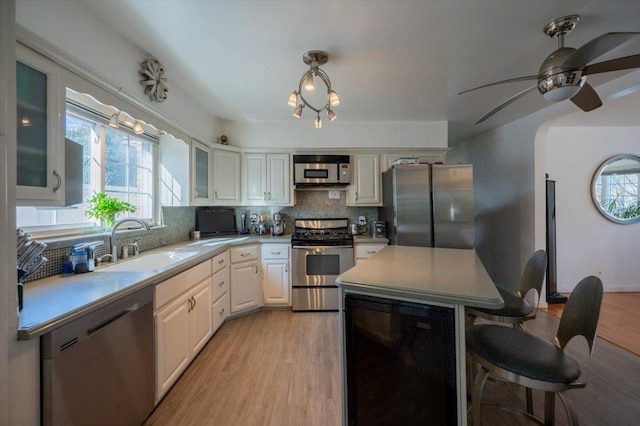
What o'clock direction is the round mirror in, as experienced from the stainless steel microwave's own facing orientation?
The round mirror is roughly at 9 o'clock from the stainless steel microwave.

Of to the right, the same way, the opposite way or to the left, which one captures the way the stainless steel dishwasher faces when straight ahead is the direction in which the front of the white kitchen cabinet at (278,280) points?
to the left

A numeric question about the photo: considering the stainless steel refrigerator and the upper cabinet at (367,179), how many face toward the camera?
2

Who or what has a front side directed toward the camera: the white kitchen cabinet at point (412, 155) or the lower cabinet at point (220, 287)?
the white kitchen cabinet

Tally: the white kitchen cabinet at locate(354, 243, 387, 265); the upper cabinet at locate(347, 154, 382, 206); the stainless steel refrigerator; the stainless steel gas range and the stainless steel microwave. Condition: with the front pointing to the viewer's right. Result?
0

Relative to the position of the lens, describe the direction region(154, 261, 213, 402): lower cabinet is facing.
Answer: facing the viewer and to the right of the viewer

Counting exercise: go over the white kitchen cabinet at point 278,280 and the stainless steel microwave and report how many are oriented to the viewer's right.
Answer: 0

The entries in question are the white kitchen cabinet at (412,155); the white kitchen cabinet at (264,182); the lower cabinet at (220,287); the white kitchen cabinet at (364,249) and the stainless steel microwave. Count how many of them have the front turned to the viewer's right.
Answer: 1

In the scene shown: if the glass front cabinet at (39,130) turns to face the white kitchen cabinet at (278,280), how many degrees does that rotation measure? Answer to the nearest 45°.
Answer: approximately 45° to its left

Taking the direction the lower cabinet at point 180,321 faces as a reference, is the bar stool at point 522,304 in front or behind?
in front

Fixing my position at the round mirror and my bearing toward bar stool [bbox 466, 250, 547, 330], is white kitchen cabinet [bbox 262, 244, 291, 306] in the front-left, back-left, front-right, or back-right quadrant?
front-right

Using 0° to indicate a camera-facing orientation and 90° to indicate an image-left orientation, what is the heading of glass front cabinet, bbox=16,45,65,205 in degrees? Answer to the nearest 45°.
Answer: approximately 315°

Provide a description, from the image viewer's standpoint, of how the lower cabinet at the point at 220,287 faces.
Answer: facing to the right of the viewer

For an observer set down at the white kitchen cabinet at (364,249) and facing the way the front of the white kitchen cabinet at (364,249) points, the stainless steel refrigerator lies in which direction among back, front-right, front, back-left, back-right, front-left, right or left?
left

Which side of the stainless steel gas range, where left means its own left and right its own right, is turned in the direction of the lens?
front

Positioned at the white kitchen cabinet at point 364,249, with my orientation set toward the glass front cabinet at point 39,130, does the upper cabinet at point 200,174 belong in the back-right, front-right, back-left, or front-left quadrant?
front-right

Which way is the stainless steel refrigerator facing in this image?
toward the camera

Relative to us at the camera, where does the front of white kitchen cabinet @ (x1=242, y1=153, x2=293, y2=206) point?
facing the viewer

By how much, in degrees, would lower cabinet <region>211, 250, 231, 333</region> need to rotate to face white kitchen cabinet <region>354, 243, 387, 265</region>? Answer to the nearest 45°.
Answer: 0° — it already faces it

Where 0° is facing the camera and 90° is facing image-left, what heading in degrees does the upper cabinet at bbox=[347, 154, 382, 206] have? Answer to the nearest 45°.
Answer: approximately 0°

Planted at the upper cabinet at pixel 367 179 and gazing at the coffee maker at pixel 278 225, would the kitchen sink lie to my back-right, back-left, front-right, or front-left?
front-left
